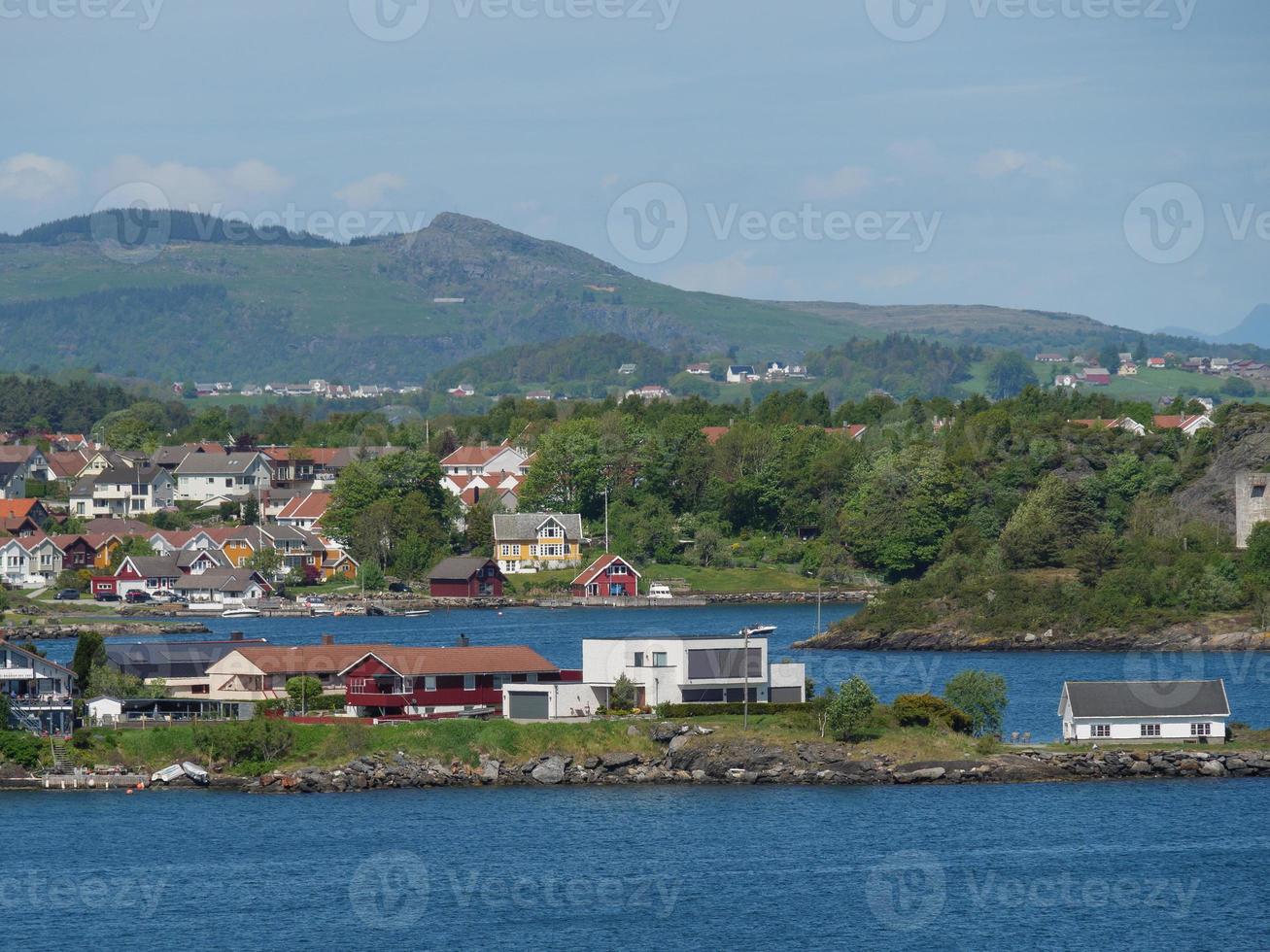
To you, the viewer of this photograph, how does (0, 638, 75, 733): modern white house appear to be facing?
facing the viewer

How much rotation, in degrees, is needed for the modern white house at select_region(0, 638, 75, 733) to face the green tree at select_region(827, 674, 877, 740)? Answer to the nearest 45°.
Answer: approximately 45° to its left

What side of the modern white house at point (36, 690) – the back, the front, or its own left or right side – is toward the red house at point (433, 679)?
left

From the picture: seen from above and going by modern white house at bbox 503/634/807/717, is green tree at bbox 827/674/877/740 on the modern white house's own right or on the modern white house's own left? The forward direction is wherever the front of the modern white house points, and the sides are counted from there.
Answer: on the modern white house's own left

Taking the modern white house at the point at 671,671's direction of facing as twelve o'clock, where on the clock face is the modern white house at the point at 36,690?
the modern white house at the point at 36,690 is roughly at 3 o'clock from the modern white house at the point at 671,671.

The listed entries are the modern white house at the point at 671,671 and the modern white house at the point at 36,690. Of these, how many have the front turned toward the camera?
2

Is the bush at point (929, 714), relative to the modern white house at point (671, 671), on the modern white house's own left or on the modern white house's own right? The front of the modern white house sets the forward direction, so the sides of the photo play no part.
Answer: on the modern white house's own left

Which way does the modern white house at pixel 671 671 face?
toward the camera

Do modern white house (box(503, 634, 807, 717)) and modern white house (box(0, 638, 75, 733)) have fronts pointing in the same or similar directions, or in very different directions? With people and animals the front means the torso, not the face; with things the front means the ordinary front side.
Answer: same or similar directions
